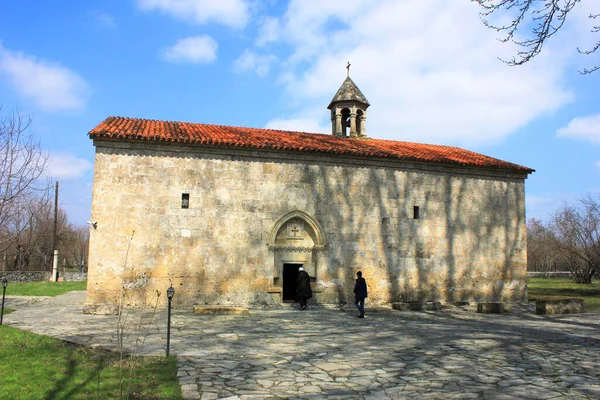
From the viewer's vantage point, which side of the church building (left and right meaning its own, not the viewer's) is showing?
front

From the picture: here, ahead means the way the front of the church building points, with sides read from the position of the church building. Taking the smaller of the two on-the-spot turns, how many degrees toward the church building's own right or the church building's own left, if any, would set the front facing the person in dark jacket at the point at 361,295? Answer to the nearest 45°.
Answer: approximately 45° to the church building's own left

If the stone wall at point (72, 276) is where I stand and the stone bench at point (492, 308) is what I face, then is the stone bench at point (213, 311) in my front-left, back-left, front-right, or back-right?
front-right

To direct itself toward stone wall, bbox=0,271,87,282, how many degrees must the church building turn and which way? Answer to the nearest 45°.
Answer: approximately 135° to its right

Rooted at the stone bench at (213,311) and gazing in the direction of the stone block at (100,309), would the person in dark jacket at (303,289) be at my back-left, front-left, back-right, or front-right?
back-right

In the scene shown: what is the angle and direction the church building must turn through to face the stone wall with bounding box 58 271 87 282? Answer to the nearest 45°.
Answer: approximately 135° to its right

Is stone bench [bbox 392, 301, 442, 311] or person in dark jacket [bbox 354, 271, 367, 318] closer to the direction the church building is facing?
the person in dark jacket

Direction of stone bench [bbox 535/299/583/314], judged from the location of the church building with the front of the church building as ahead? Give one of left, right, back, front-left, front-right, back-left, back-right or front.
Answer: left

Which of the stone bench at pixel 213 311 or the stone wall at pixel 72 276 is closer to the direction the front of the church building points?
the stone bench

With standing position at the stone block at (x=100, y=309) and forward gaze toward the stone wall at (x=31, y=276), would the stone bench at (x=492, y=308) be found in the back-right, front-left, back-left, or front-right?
back-right

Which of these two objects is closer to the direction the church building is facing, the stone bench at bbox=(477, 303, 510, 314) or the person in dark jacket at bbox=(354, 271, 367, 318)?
the person in dark jacket

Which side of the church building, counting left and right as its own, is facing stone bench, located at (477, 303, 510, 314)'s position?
left
